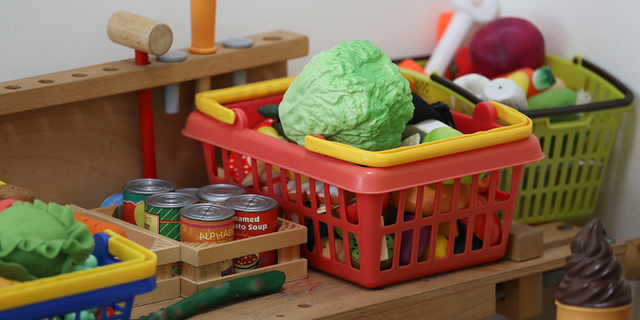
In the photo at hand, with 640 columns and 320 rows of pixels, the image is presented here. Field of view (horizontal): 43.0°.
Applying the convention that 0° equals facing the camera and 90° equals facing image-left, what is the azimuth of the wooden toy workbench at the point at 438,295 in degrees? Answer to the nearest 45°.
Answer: approximately 315°

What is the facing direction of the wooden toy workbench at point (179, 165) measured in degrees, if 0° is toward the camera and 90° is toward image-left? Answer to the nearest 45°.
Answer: approximately 315°
